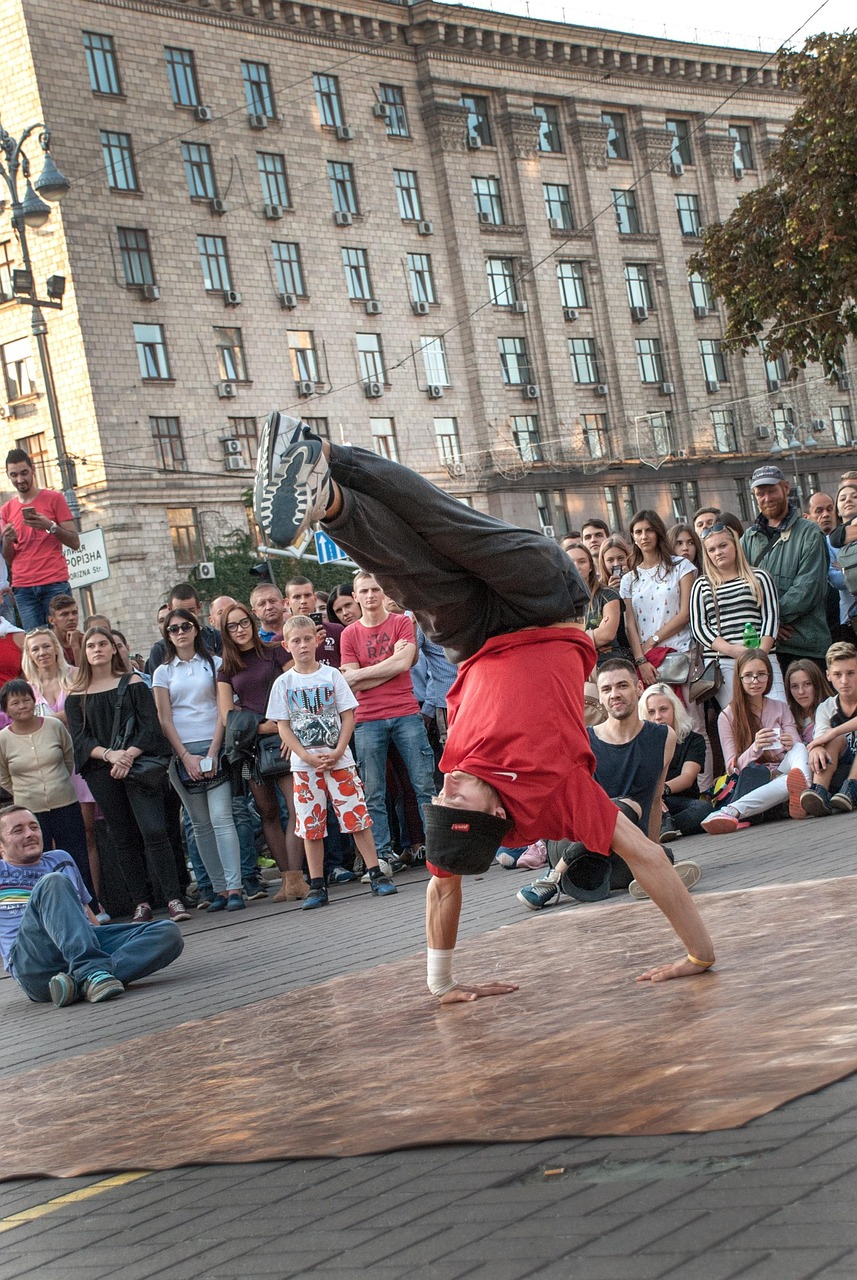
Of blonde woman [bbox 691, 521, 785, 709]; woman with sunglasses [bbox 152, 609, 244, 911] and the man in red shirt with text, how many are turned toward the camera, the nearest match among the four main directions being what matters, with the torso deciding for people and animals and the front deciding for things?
3

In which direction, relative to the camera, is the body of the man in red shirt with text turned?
toward the camera

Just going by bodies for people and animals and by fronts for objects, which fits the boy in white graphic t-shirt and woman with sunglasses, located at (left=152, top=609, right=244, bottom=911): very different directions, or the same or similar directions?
same or similar directions

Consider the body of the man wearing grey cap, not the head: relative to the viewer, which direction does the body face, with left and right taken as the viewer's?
facing the viewer and to the left of the viewer

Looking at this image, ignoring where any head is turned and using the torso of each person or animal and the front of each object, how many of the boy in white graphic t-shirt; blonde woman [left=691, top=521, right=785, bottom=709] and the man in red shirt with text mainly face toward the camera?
3

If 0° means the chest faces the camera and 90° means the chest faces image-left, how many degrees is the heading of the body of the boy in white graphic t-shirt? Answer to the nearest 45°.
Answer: approximately 0°

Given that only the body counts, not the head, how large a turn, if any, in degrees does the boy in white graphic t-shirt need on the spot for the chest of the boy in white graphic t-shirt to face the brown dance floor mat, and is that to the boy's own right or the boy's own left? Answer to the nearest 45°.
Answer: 0° — they already face it

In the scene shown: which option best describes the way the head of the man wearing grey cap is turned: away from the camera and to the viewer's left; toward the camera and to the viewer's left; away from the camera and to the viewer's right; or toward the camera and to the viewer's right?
toward the camera and to the viewer's left

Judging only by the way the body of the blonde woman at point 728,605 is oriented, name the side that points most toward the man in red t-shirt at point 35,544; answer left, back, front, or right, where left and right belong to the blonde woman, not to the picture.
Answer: right

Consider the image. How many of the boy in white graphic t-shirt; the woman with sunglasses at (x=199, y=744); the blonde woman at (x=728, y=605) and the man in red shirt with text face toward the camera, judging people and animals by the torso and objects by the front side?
4

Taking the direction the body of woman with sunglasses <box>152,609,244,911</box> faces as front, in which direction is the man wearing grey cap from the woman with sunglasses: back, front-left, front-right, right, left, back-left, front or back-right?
left

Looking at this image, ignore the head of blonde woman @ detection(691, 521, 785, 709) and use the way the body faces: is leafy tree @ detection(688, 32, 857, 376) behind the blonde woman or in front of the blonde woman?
behind

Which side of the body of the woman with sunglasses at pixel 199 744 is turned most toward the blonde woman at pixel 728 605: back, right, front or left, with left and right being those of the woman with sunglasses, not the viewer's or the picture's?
left

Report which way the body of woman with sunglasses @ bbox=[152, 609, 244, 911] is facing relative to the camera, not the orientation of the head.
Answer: toward the camera

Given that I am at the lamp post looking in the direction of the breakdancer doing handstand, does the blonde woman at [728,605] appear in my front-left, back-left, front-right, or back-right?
front-left

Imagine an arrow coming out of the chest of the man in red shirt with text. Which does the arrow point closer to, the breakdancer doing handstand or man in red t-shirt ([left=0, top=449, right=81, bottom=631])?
the breakdancer doing handstand

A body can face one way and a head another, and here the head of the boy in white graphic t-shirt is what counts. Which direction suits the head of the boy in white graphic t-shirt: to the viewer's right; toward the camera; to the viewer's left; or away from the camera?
toward the camera
